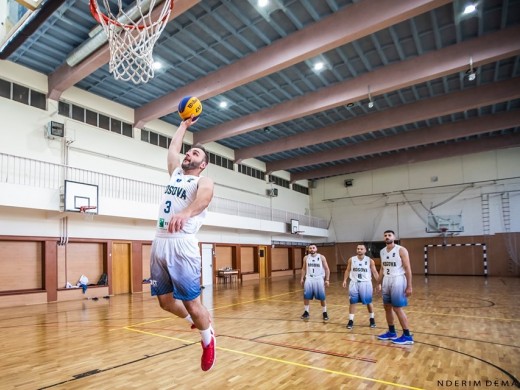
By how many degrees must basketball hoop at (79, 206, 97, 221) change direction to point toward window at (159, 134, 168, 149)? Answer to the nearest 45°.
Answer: approximately 90° to its left

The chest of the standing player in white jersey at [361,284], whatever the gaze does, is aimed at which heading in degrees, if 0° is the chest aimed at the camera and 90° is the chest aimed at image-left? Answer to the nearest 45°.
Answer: approximately 0°

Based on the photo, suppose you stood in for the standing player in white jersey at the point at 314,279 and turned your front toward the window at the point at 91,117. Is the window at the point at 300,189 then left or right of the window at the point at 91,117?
right

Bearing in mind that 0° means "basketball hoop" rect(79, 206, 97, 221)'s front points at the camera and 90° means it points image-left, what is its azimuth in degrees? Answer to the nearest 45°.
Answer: approximately 315°

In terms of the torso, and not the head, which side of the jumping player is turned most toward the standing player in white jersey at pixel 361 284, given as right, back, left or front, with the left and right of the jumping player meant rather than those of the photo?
back

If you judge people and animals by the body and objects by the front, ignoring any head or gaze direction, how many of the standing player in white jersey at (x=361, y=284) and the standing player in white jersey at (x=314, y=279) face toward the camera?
2

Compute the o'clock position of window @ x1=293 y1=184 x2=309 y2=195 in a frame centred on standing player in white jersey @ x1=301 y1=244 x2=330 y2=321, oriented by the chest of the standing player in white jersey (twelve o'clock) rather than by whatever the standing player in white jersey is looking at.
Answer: The window is roughly at 6 o'clock from the standing player in white jersey.

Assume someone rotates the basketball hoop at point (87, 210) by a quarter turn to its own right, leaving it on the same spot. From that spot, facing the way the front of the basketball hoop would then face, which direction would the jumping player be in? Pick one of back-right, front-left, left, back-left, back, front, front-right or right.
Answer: front-left

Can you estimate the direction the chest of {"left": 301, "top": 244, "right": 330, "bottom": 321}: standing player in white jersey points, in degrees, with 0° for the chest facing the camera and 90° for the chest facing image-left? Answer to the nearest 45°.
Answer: approximately 0°
